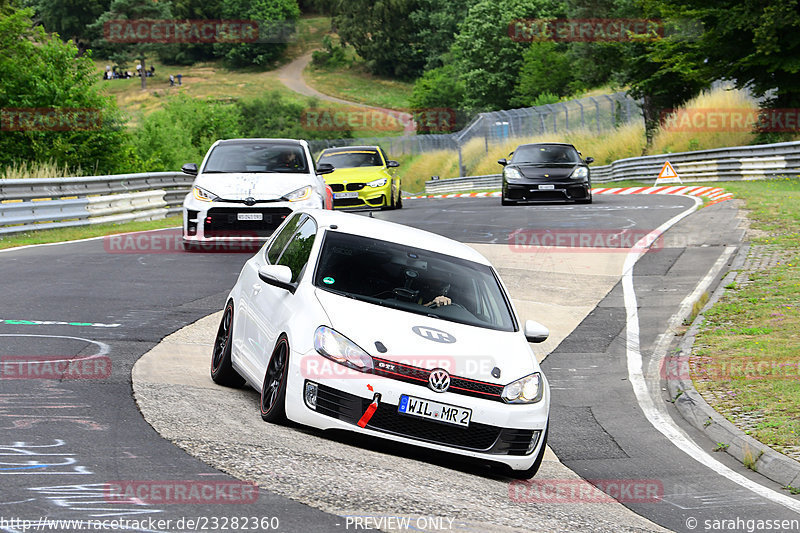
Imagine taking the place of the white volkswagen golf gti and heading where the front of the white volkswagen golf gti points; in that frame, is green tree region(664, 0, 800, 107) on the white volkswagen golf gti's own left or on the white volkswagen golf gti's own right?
on the white volkswagen golf gti's own left

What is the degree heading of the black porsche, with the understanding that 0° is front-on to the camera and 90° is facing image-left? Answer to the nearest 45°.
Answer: approximately 0°

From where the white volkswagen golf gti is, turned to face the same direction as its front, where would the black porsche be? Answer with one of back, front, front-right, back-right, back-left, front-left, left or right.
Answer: back-left

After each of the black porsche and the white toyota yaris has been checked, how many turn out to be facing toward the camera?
2

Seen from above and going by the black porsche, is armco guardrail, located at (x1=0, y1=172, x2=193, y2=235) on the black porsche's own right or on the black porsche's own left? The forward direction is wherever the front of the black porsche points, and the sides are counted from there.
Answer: on the black porsche's own right

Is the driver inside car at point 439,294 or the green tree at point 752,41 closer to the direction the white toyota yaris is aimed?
the driver inside car

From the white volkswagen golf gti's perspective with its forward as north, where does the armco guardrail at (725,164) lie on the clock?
The armco guardrail is roughly at 8 o'clock from the white volkswagen golf gti.

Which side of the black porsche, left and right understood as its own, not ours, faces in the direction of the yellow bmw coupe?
right

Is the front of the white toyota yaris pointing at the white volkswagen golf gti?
yes
